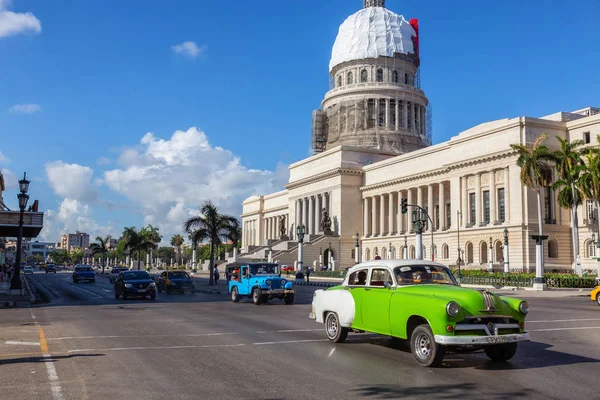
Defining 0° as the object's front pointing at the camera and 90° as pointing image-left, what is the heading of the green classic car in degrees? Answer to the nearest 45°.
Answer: approximately 315°

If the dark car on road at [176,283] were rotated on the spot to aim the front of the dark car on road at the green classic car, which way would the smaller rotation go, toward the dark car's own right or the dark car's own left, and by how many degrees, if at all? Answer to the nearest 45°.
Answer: approximately 45° to the dark car's own right

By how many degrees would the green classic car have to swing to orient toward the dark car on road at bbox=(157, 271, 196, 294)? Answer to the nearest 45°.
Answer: approximately 180°

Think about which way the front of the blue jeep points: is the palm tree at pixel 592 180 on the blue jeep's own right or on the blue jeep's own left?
on the blue jeep's own left

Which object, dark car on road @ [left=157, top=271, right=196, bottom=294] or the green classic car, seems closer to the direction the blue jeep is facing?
the green classic car

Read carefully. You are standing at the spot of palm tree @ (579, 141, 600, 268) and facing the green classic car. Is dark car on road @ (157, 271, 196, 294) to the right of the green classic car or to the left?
right

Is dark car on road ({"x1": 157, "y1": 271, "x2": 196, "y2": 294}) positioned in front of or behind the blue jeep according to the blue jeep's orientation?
behind

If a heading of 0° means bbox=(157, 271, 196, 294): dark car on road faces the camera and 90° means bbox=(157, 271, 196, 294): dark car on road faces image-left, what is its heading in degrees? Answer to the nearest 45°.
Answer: approximately 315°

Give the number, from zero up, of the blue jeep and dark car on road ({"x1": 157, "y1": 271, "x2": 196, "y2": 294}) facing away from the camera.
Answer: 0

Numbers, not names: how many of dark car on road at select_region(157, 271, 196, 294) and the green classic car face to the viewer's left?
0

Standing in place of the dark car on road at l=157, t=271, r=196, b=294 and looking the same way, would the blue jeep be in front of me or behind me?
in front
